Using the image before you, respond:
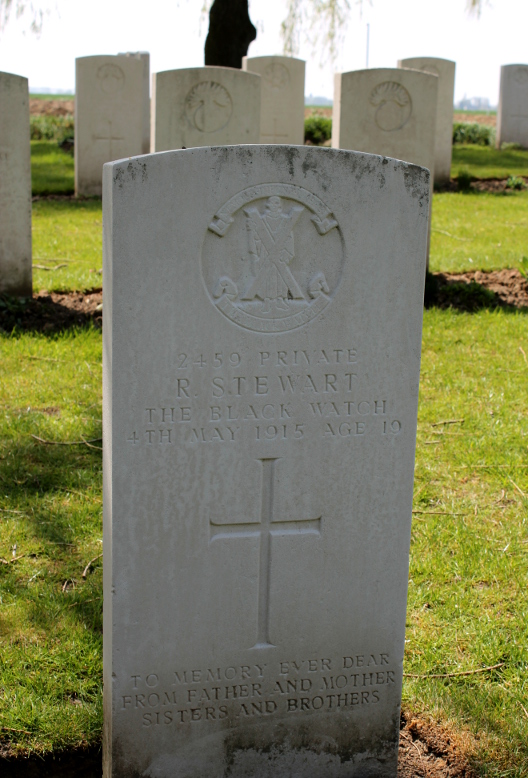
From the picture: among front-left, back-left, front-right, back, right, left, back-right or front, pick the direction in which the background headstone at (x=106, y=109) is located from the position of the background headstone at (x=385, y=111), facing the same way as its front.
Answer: back-right

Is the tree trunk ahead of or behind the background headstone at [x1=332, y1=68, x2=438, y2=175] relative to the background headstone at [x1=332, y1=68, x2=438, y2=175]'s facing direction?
behind

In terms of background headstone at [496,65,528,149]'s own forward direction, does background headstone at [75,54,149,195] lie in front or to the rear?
in front

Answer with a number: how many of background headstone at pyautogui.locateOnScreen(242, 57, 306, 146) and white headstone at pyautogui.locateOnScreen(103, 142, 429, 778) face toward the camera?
2

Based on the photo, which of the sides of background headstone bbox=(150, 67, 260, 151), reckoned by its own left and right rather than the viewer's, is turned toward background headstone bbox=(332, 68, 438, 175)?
left

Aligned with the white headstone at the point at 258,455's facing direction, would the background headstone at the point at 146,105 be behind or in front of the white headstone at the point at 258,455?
behind

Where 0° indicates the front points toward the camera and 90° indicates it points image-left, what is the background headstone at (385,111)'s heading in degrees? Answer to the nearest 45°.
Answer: approximately 0°

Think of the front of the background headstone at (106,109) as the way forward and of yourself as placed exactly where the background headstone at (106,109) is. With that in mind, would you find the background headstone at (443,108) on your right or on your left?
on your left

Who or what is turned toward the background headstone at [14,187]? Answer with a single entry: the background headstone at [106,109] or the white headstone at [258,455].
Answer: the background headstone at [106,109]

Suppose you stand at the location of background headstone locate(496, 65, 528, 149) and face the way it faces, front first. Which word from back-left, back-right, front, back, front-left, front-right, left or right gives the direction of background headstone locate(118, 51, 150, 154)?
front-right

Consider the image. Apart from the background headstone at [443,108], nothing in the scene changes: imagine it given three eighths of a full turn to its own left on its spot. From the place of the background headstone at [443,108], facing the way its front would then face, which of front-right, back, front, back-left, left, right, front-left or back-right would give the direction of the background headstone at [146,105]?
back-left
